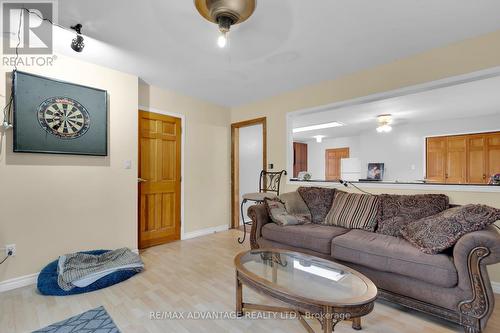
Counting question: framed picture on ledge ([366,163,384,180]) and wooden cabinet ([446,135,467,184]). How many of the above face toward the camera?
2

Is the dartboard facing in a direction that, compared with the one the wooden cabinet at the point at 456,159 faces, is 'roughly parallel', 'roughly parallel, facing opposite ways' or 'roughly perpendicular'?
roughly perpendicular

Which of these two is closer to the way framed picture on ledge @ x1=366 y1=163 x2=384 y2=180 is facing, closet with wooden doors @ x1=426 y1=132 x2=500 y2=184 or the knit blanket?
the knit blanket

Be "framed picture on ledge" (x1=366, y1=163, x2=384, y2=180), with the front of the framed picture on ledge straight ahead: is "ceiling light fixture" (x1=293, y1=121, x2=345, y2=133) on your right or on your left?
on your right

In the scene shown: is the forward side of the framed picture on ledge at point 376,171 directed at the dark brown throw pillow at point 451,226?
yes

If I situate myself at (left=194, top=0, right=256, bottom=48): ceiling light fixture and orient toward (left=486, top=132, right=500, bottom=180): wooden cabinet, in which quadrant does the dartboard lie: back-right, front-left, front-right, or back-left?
back-left

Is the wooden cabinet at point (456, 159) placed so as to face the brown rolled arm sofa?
yes

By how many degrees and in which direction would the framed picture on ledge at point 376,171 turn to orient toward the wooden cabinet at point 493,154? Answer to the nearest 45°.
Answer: approximately 90° to its left
